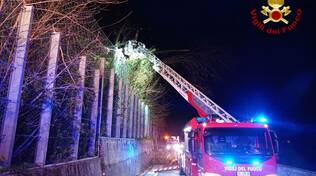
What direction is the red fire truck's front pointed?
toward the camera

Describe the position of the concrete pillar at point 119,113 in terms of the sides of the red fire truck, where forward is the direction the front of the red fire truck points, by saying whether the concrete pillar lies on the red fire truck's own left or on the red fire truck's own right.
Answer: on the red fire truck's own right

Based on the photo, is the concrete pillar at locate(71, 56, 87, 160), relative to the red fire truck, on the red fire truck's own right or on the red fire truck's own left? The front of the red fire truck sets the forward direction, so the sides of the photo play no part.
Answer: on the red fire truck's own right

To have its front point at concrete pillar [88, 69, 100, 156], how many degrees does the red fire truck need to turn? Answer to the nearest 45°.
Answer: approximately 90° to its right

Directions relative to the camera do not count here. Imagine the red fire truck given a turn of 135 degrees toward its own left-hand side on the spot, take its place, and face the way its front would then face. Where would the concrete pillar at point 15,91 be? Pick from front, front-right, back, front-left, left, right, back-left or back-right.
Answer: back

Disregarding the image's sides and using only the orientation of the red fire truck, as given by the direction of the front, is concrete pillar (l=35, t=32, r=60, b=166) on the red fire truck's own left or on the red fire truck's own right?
on the red fire truck's own right

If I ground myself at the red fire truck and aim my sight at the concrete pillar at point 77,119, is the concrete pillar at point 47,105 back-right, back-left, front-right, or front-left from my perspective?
front-left

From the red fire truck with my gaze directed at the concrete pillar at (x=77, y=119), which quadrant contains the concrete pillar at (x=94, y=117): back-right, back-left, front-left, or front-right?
front-right
